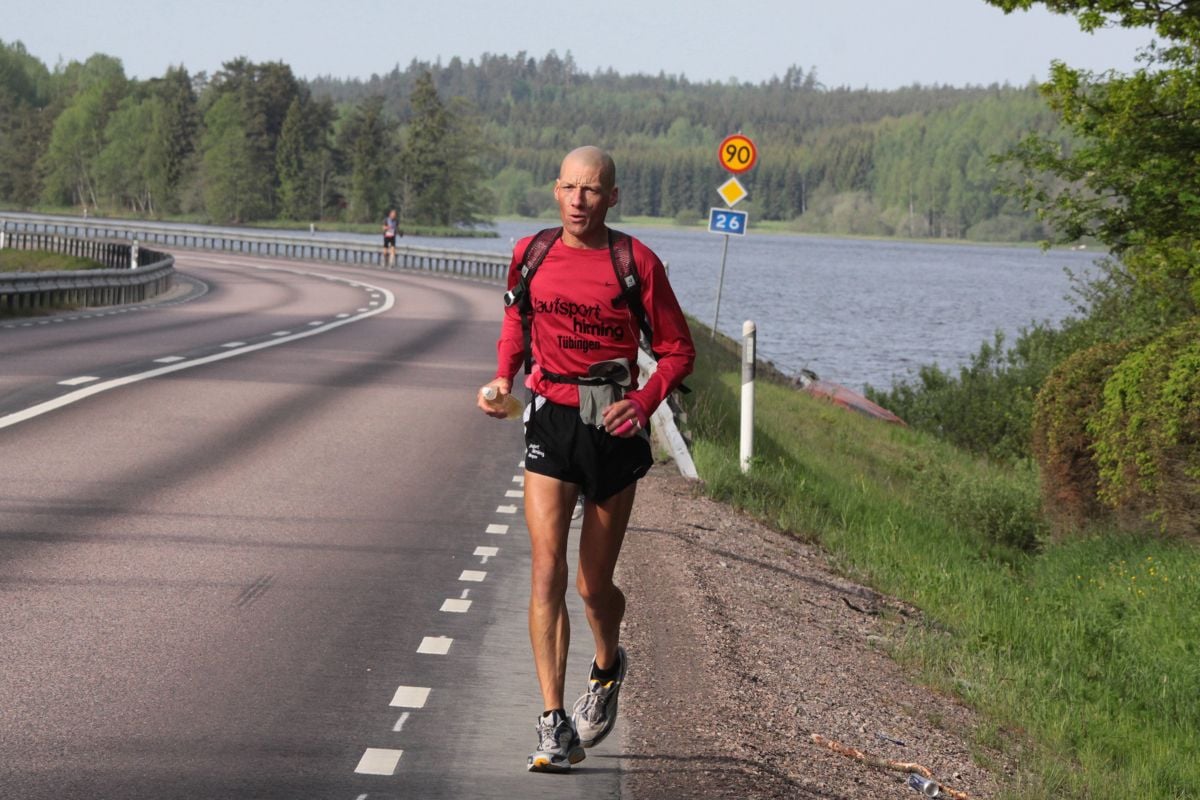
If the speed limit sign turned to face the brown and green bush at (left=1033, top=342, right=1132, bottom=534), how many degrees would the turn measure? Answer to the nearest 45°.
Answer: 0° — it already faces it

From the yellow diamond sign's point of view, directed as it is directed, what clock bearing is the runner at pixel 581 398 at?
The runner is roughly at 12 o'clock from the yellow diamond sign.

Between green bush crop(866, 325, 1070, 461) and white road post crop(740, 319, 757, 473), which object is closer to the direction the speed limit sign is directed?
the white road post

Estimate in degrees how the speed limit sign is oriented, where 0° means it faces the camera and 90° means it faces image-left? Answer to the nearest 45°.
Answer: approximately 0°

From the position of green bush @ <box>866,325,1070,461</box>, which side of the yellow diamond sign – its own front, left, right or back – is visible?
front

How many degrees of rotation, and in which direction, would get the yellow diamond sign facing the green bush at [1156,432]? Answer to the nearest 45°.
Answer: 0° — it already faces it
